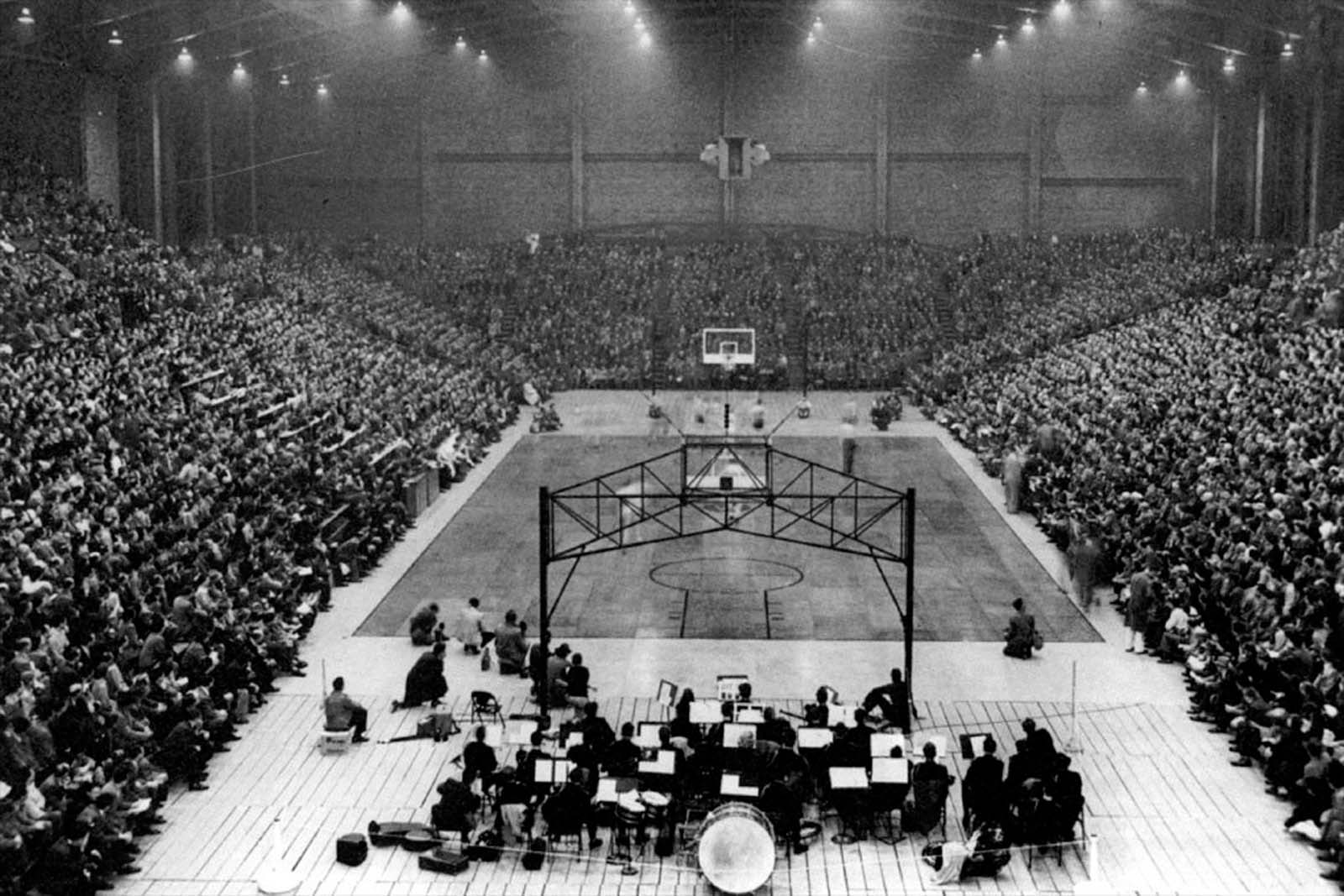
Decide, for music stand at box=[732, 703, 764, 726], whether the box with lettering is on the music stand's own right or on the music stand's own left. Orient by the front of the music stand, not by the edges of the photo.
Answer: on the music stand's own right

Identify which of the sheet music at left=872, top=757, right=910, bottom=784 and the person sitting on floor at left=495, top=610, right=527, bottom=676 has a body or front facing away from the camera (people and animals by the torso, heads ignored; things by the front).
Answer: the person sitting on floor

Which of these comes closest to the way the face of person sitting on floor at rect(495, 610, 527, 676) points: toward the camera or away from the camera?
away from the camera

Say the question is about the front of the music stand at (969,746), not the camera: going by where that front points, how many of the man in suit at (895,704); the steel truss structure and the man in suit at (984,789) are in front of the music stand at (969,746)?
1

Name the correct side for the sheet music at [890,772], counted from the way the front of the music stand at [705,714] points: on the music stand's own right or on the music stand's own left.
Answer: on the music stand's own left

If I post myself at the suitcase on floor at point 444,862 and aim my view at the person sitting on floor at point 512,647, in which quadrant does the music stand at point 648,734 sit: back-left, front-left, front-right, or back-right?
front-right

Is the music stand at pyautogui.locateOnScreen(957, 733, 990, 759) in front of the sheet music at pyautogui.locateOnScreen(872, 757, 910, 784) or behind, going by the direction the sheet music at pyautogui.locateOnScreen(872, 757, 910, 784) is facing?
behind

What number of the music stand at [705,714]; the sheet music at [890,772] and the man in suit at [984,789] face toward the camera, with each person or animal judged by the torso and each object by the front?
2

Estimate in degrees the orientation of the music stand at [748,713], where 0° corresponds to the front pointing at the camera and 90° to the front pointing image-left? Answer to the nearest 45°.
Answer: approximately 0°

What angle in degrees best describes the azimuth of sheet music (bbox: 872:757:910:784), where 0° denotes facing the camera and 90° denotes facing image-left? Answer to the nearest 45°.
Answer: approximately 0°

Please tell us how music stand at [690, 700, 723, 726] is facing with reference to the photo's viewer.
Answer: facing the viewer

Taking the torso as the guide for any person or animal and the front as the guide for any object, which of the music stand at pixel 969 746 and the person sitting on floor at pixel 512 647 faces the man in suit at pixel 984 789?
the music stand

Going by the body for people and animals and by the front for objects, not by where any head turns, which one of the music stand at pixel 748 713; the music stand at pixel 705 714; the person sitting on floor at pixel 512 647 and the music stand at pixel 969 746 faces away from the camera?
the person sitting on floor

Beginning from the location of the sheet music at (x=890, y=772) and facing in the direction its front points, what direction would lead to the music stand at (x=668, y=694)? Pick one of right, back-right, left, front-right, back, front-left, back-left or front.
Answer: back-right

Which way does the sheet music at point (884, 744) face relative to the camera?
toward the camera
